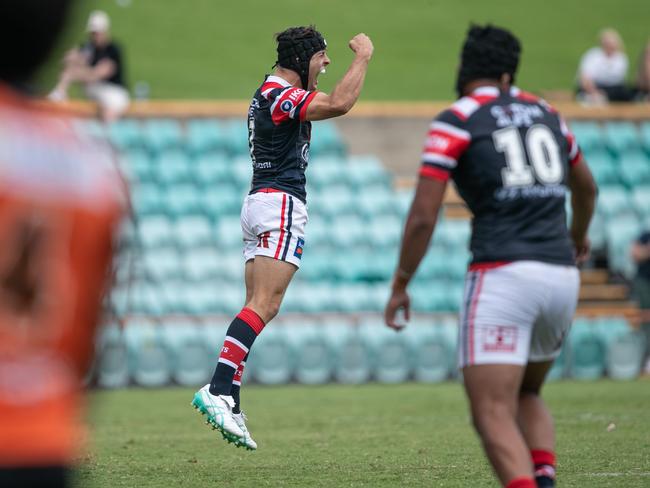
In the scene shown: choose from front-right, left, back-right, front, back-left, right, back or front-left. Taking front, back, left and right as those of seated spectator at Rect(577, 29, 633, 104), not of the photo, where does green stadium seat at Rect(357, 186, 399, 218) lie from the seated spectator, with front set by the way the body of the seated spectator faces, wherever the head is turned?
front-right

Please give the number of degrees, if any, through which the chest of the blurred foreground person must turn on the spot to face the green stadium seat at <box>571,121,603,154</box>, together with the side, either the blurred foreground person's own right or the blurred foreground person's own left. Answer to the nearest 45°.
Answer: approximately 45° to the blurred foreground person's own right

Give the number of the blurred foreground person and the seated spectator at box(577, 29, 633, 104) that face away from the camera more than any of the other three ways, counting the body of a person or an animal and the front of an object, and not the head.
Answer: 1

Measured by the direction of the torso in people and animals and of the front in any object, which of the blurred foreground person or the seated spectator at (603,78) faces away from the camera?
the blurred foreground person

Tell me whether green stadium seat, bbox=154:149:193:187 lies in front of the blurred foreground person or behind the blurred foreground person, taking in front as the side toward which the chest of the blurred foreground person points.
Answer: in front

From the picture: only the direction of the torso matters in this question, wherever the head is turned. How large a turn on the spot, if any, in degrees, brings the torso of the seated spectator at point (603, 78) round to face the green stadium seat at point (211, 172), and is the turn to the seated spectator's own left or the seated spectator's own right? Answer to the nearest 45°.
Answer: approximately 45° to the seated spectator's own right

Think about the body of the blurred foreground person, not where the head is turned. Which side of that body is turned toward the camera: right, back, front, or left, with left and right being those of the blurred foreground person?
back

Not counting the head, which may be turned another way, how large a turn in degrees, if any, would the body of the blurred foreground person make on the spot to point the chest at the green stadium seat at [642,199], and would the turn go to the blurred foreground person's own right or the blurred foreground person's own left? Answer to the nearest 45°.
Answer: approximately 45° to the blurred foreground person's own right

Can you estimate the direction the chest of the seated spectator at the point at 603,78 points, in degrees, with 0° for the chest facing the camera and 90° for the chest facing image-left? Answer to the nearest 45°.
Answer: approximately 0°

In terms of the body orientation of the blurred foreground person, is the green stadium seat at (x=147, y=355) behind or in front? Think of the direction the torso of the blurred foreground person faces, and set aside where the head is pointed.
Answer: in front

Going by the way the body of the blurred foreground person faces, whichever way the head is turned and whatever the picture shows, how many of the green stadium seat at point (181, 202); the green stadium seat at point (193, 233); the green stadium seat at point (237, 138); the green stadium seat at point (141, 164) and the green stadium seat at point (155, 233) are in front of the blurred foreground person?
5

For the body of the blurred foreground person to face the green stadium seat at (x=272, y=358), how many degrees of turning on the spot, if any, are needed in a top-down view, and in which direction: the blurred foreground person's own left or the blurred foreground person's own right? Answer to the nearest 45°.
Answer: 0° — they already face it
